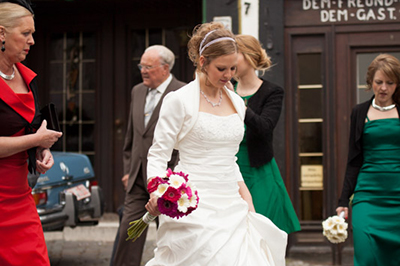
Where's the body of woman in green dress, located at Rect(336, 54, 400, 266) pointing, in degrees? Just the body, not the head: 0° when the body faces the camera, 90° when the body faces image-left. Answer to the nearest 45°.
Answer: approximately 0°

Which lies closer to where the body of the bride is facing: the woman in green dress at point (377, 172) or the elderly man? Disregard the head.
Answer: the woman in green dress

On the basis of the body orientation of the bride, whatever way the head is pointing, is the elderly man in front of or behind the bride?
behind

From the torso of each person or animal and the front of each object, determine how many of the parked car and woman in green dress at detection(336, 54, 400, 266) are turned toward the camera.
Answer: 1

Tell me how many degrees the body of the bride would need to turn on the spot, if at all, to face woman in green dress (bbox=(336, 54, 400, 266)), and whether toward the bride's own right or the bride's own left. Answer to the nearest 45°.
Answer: approximately 90° to the bride's own left

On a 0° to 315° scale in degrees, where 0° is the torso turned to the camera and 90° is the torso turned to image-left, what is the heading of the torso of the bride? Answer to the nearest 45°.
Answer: approximately 315°

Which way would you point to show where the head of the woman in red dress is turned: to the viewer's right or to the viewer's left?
to the viewer's right
